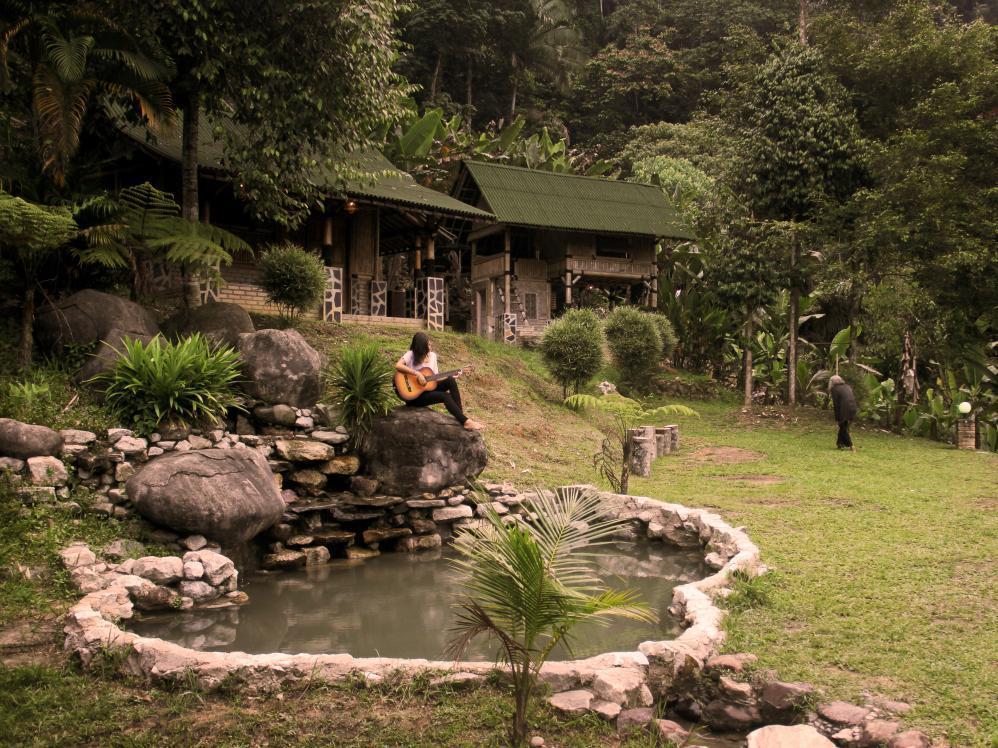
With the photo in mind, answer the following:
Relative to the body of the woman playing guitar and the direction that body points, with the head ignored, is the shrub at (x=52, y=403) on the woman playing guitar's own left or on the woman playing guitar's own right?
on the woman playing guitar's own right

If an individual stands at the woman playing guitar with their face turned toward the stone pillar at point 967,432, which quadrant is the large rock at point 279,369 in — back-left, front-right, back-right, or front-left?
back-left

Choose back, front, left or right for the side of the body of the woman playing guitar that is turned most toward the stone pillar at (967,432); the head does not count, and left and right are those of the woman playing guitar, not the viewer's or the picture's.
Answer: left

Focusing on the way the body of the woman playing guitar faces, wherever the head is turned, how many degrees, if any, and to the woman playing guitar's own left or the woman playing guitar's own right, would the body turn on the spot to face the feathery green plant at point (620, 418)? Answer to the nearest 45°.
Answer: approximately 90° to the woman playing guitar's own left

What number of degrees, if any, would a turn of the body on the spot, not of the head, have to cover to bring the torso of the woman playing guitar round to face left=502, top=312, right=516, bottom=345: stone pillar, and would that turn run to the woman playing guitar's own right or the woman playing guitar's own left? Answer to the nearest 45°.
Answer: approximately 135° to the woman playing guitar's own left

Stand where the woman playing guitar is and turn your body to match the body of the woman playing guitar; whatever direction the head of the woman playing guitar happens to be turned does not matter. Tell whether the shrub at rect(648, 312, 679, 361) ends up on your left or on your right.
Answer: on your left

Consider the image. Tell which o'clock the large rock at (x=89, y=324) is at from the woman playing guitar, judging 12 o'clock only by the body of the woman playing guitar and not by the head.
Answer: The large rock is roughly at 5 o'clock from the woman playing guitar.

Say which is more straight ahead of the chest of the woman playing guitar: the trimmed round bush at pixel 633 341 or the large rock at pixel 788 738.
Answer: the large rock

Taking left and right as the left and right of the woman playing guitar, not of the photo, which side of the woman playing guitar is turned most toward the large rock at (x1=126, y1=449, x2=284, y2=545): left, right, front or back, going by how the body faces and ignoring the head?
right

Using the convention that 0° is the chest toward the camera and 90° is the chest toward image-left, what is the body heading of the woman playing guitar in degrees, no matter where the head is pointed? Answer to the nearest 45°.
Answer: approximately 315°

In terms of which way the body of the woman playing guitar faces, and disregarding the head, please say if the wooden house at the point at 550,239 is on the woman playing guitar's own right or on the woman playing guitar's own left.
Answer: on the woman playing guitar's own left

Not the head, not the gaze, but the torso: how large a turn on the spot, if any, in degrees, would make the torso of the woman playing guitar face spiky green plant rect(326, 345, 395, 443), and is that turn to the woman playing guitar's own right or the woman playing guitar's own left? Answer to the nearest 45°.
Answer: approximately 135° to the woman playing guitar's own right

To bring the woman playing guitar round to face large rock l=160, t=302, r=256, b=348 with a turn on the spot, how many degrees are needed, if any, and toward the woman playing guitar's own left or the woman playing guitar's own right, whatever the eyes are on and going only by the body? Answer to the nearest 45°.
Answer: approximately 180°
